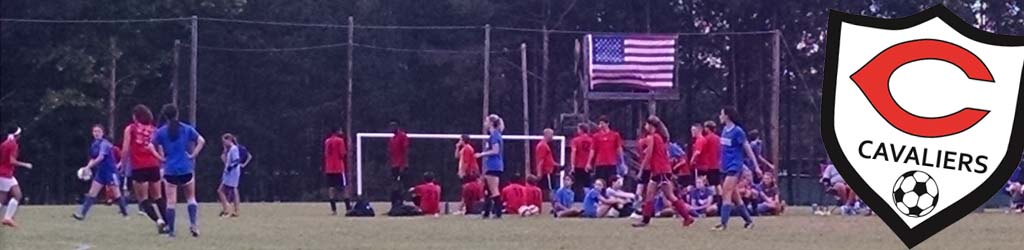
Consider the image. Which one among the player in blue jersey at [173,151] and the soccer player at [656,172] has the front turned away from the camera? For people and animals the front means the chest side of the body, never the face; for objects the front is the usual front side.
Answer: the player in blue jersey

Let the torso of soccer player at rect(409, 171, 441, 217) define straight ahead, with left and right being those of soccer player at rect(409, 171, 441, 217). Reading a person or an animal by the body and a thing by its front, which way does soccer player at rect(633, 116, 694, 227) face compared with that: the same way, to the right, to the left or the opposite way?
to the left

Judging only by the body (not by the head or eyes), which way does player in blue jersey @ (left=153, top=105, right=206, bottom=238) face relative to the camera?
away from the camera
